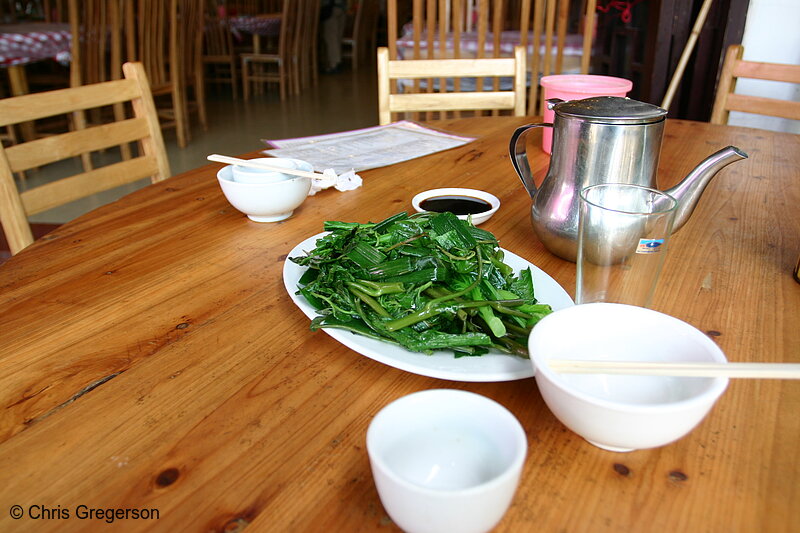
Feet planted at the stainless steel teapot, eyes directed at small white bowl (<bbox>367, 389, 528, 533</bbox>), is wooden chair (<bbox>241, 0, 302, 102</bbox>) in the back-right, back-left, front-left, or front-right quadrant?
back-right

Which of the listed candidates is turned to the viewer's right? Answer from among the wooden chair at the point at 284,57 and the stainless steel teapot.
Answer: the stainless steel teapot

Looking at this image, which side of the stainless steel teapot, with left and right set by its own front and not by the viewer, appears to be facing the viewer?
right

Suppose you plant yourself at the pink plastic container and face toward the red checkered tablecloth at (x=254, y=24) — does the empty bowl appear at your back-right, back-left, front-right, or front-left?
back-left
